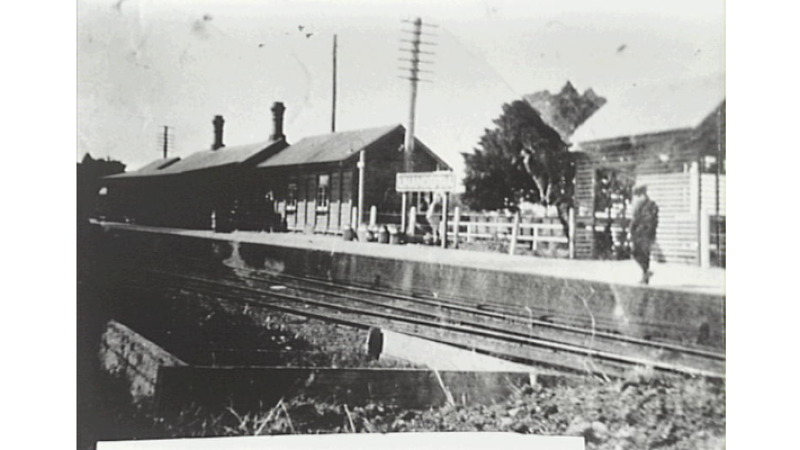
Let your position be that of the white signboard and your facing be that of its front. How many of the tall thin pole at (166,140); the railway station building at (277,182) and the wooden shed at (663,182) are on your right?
2

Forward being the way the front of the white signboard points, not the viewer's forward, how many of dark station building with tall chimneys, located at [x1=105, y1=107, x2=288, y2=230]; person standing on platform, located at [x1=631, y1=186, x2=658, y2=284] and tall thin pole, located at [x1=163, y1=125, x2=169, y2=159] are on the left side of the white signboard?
1

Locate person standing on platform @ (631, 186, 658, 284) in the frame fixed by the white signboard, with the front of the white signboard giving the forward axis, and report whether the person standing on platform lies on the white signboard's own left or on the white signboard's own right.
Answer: on the white signboard's own left

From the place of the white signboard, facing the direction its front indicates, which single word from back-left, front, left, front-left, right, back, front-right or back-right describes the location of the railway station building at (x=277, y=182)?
right

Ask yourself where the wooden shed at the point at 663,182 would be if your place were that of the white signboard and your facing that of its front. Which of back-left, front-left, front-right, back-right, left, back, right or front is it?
left

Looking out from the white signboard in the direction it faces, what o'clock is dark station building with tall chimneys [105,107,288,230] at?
The dark station building with tall chimneys is roughly at 3 o'clock from the white signboard.

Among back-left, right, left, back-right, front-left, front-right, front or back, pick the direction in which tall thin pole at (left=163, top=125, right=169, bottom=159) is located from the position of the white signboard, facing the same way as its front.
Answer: right

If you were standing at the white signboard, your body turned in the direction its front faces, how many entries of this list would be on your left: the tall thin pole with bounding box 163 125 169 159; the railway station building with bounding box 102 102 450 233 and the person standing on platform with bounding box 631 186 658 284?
1

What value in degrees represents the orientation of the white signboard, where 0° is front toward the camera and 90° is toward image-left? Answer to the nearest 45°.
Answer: approximately 0°

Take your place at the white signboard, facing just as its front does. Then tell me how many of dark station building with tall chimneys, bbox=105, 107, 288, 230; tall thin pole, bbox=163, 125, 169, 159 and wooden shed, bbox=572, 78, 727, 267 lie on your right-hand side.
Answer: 2
